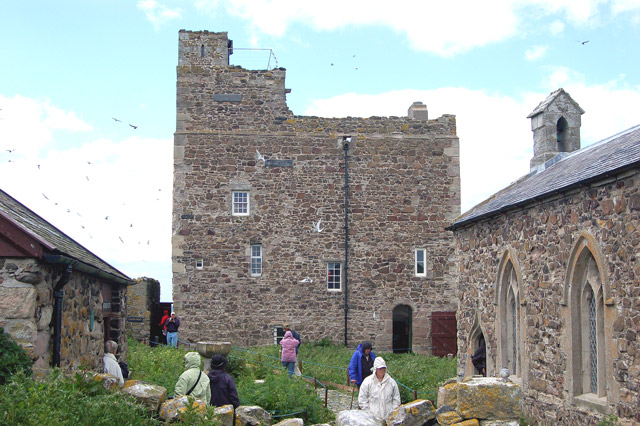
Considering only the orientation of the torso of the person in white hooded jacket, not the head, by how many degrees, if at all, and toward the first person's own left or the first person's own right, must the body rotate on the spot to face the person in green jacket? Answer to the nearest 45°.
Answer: approximately 90° to the first person's own right

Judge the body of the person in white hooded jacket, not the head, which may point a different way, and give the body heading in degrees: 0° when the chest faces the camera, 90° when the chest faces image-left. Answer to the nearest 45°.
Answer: approximately 0°

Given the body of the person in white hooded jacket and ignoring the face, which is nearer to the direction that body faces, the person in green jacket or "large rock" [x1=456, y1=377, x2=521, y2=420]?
the large rock

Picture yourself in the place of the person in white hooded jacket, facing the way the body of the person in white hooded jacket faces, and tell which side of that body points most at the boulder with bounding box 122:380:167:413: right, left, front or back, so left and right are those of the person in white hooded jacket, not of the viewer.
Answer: right

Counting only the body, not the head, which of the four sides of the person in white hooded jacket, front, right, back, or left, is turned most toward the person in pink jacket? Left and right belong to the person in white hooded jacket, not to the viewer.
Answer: back

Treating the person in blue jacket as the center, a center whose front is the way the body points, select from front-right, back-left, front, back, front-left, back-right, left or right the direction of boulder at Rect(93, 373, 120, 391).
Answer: right

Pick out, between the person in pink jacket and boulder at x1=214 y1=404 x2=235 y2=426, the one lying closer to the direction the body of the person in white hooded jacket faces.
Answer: the boulder

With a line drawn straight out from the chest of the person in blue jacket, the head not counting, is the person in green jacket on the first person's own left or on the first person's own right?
on the first person's own right

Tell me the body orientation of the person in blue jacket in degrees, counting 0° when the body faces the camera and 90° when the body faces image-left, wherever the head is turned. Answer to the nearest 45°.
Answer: approximately 315°

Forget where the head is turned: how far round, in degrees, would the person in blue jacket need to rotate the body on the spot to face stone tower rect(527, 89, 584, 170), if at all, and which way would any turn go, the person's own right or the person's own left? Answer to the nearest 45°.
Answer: approximately 90° to the person's own left
